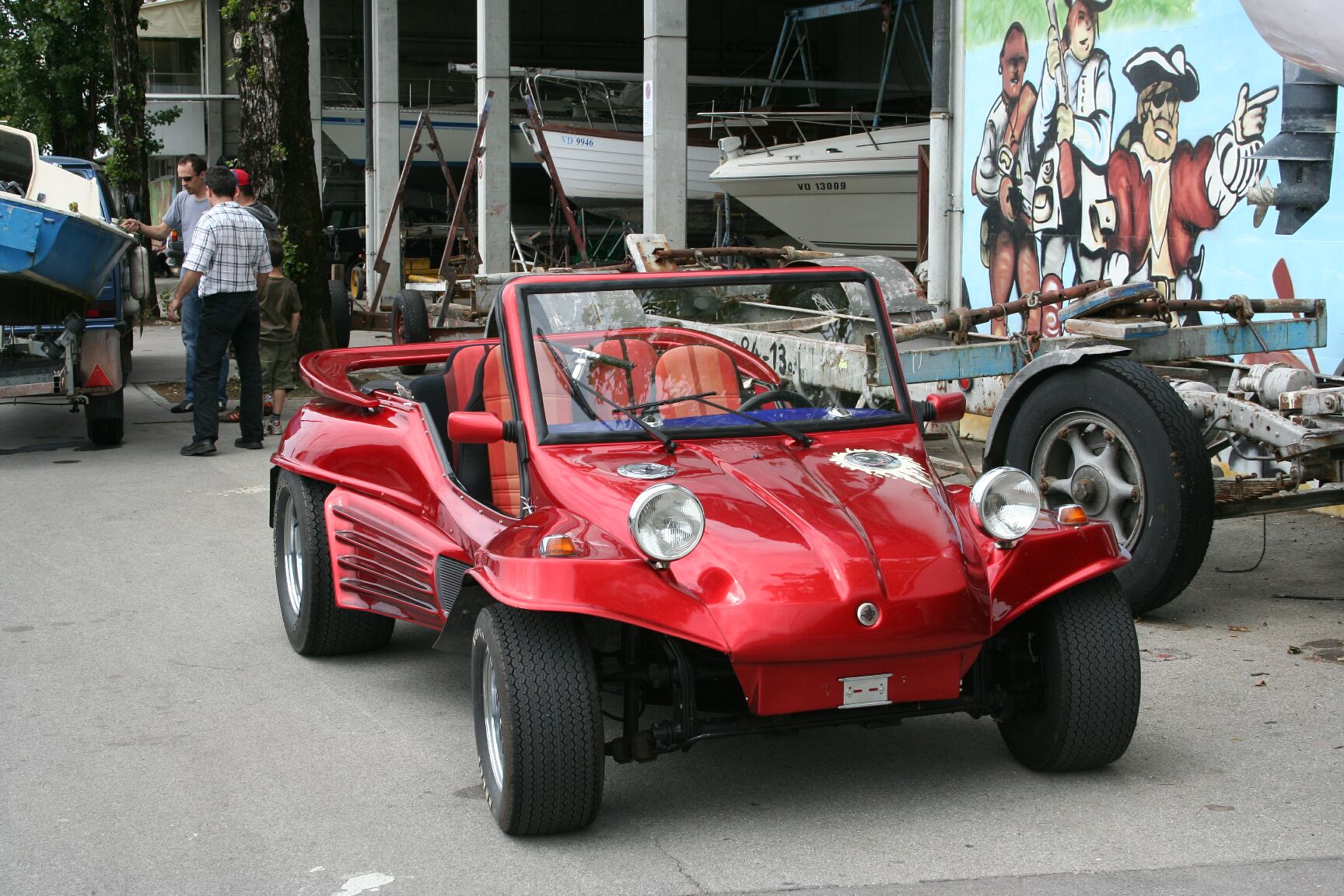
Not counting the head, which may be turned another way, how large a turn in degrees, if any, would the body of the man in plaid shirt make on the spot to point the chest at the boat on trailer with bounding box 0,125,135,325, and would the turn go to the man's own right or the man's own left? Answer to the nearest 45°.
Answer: approximately 45° to the man's own left

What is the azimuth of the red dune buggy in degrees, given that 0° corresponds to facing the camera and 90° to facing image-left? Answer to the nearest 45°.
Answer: approximately 315°

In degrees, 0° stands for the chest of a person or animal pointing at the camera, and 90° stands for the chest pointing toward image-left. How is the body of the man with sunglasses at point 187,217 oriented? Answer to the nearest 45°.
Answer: approximately 45°

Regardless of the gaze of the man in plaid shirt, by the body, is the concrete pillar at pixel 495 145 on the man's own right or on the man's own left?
on the man's own right

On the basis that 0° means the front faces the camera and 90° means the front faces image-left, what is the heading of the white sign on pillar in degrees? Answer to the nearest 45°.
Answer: approximately 45°

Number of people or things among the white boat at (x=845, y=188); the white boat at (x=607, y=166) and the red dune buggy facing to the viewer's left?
2

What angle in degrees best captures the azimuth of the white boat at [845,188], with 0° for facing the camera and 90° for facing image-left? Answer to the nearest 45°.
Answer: approximately 90°

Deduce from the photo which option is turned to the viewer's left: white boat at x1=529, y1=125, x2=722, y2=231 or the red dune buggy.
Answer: the white boat

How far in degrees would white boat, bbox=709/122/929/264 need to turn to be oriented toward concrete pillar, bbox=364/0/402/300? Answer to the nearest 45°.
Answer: approximately 45° to its right

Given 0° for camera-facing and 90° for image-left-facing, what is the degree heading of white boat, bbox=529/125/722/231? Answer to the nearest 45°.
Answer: approximately 90°

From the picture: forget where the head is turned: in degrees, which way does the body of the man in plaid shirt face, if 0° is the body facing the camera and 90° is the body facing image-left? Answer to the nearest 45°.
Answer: approximately 135°

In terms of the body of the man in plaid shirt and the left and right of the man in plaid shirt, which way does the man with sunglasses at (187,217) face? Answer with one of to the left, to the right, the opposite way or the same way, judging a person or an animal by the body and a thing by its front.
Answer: to the left

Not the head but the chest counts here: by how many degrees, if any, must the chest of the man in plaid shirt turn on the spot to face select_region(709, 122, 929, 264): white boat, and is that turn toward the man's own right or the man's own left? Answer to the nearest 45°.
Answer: approximately 90° to the man's own right

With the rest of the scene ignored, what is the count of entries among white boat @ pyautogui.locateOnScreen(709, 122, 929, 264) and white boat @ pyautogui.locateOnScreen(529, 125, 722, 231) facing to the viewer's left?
2
